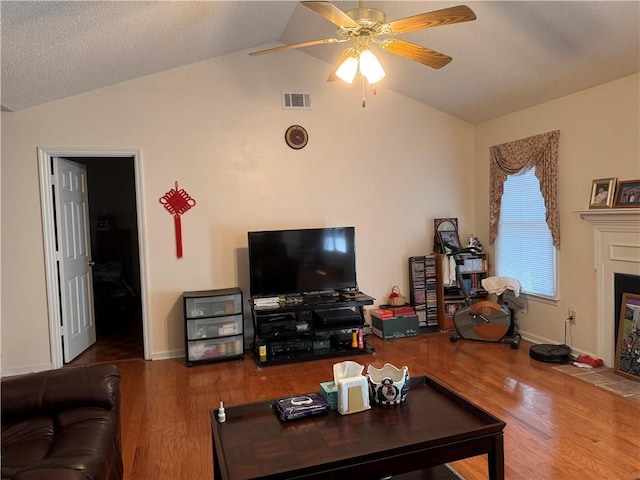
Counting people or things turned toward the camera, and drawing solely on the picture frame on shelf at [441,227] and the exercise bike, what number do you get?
1

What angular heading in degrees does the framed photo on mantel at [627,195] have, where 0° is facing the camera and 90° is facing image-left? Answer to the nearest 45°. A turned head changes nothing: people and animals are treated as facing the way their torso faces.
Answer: approximately 45°

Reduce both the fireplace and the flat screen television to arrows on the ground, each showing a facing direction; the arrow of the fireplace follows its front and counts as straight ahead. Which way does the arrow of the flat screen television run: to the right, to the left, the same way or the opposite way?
to the left

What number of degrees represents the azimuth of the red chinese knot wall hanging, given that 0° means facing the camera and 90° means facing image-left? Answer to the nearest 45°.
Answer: approximately 0°

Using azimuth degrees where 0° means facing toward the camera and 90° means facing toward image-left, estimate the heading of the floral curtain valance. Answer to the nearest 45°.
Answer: approximately 45°

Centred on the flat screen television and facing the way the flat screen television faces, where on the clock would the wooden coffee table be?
The wooden coffee table is roughly at 12 o'clock from the flat screen television.

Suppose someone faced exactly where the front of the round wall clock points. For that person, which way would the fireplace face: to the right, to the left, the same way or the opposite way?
to the right

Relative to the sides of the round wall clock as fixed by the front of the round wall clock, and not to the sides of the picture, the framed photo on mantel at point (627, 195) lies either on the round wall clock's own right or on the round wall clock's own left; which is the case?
on the round wall clock's own left

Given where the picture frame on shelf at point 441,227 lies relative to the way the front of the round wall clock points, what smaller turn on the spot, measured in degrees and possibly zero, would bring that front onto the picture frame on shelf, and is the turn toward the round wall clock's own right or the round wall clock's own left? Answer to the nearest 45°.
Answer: approximately 90° to the round wall clock's own left

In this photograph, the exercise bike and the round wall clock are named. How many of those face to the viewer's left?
1

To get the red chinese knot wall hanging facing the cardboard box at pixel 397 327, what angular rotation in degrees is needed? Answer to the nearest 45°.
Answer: approximately 90° to its left

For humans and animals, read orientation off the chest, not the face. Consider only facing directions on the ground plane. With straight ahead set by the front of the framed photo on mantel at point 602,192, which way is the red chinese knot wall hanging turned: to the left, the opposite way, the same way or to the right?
to the left

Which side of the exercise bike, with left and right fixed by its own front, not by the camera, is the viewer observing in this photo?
left
